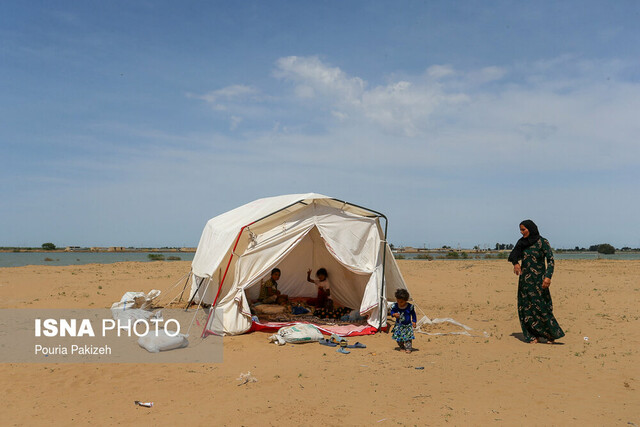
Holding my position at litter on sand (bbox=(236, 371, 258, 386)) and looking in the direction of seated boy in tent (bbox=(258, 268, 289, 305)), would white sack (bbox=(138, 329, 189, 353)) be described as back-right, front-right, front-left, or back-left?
front-left

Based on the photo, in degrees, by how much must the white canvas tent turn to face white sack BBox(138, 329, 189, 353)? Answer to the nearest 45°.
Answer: approximately 45° to its right

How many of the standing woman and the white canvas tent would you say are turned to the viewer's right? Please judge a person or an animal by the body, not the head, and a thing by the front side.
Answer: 0

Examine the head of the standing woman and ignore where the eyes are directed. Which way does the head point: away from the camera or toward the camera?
toward the camera

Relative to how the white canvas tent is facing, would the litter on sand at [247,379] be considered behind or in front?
in front

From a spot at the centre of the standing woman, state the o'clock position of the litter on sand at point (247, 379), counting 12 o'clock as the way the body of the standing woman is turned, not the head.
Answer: The litter on sand is roughly at 12 o'clock from the standing woman.

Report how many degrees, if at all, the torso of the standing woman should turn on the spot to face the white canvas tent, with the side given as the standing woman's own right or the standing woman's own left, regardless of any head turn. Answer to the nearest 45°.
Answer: approximately 45° to the standing woman's own right

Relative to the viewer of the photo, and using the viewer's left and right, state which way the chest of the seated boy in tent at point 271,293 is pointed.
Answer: facing the viewer and to the right of the viewer

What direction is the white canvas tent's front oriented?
toward the camera

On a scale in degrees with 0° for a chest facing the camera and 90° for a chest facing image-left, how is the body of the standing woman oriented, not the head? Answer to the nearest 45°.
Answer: approximately 45°

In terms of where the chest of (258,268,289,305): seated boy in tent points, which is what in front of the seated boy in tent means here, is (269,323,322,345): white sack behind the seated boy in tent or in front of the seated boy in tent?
in front

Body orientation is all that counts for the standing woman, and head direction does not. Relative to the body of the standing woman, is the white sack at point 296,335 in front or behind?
in front
